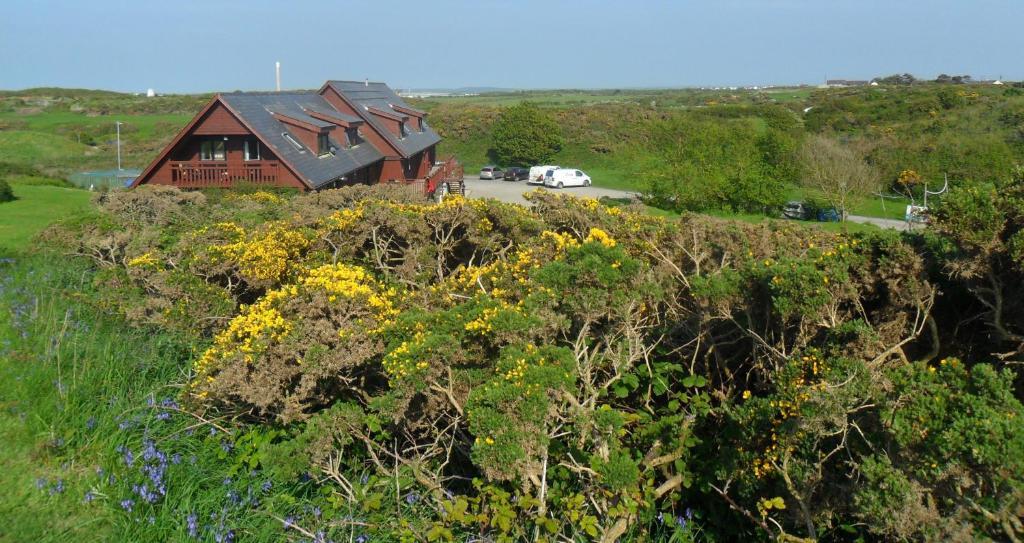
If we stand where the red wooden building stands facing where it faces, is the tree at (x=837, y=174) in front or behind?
behind

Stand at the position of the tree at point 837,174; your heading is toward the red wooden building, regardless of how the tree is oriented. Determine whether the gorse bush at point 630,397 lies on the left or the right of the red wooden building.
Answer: left

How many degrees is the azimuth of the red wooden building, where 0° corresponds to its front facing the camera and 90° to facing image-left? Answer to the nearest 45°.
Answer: approximately 45°

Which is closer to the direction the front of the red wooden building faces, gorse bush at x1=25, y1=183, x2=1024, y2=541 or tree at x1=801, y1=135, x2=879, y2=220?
the gorse bush

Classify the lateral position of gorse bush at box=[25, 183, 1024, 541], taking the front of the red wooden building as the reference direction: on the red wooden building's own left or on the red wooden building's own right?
on the red wooden building's own left
